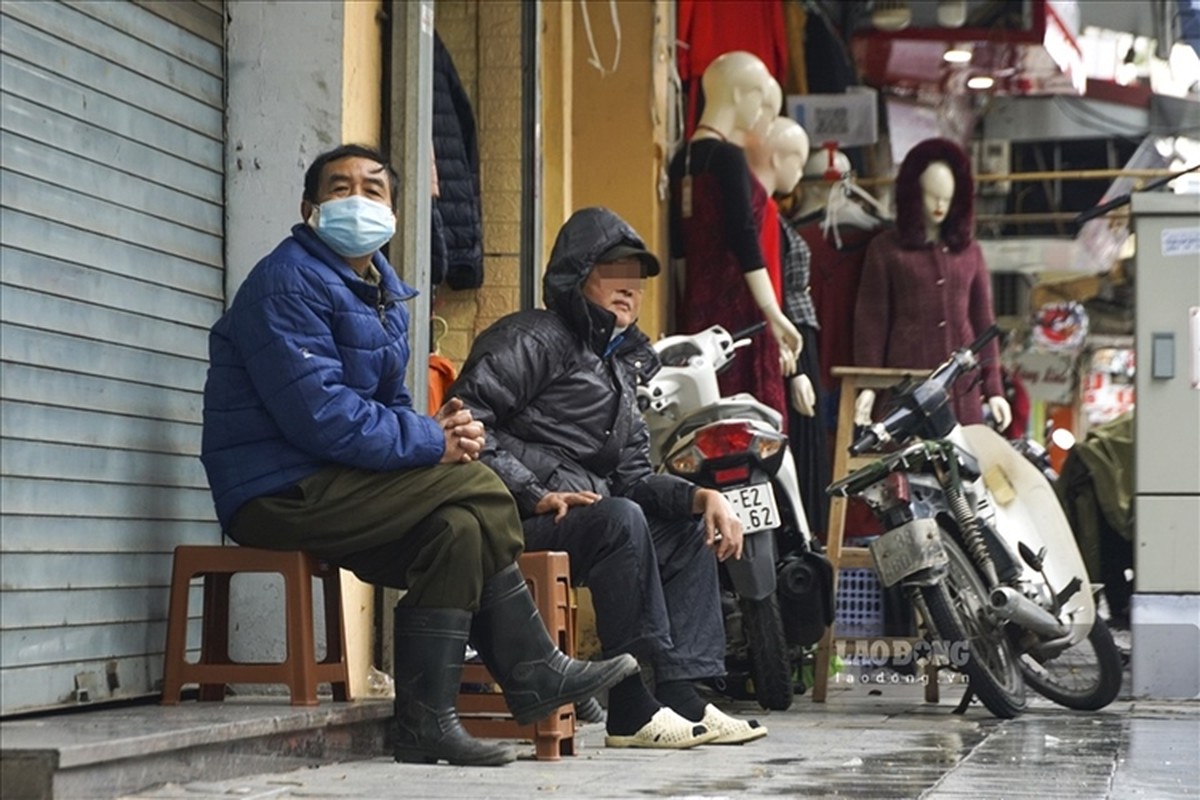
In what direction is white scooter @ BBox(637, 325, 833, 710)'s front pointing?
away from the camera

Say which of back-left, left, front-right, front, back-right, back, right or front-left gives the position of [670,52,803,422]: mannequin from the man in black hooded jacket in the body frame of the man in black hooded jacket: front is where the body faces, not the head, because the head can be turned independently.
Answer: back-left

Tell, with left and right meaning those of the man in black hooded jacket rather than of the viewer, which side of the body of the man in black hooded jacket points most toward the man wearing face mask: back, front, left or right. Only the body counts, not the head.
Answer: right

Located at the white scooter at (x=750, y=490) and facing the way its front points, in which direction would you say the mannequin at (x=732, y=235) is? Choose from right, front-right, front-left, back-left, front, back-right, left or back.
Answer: front

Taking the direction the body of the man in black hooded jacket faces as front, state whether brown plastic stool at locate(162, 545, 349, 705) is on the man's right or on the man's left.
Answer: on the man's right

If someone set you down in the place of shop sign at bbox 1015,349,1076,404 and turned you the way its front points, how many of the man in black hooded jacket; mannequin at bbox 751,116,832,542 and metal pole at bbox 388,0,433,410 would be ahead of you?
3

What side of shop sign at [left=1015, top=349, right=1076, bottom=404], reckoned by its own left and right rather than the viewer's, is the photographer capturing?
front

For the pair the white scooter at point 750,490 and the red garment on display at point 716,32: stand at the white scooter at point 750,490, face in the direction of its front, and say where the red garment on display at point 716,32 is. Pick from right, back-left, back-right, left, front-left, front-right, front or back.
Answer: front

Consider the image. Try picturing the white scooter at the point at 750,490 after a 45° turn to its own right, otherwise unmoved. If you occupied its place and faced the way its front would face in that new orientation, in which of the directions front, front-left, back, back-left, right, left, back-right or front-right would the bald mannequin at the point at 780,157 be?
front-left

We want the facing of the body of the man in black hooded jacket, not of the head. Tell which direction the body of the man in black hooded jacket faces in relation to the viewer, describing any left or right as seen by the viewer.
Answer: facing the viewer and to the right of the viewer
